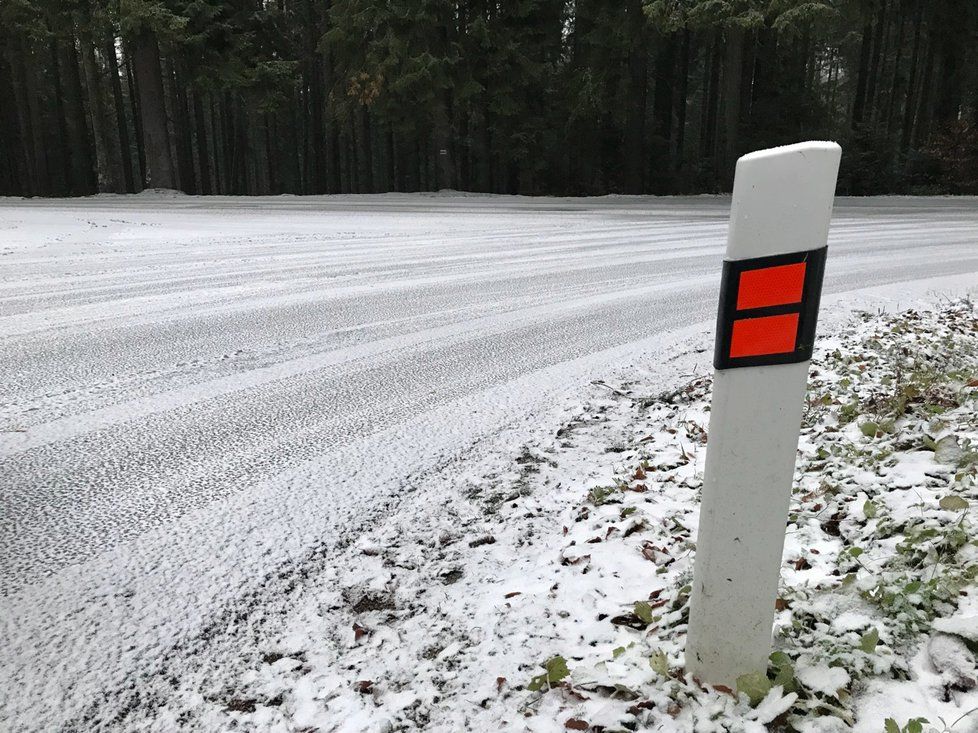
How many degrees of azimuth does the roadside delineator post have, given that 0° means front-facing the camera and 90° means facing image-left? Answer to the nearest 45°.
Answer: approximately 0°
